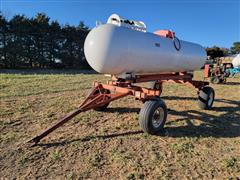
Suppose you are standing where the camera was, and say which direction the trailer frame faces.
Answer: facing the viewer and to the left of the viewer

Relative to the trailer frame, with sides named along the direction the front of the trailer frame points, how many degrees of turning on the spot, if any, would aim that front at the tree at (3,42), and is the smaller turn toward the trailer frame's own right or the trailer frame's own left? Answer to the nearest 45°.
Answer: approximately 90° to the trailer frame's own right
